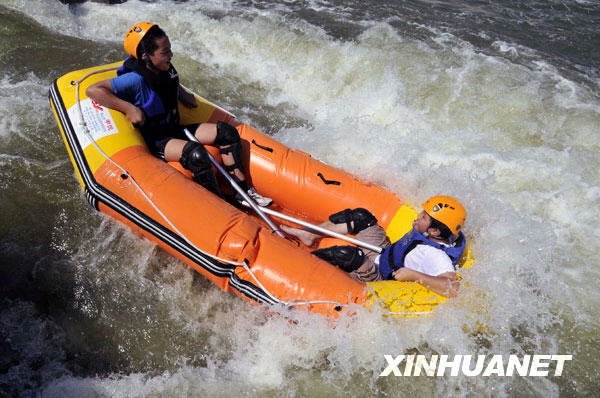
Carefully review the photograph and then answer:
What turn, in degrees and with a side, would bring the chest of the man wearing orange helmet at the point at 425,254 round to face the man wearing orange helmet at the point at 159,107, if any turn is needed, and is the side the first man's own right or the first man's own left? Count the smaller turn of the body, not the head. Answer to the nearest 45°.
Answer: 0° — they already face them

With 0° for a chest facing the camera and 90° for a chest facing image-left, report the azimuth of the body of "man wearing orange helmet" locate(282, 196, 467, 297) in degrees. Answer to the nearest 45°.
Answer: approximately 90°
